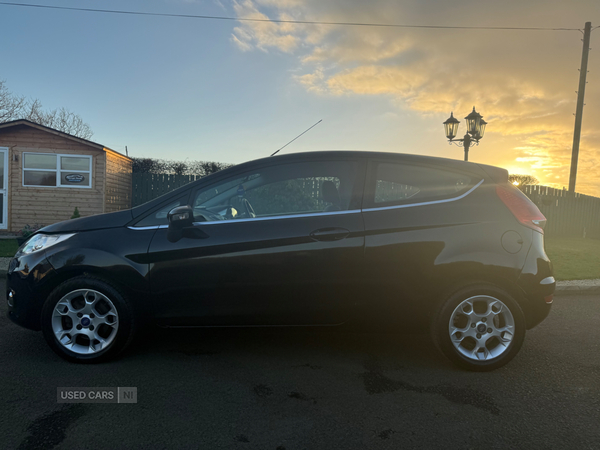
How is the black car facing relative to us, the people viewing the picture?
facing to the left of the viewer

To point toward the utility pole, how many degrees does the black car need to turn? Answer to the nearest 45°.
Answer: approximately 135° to its right

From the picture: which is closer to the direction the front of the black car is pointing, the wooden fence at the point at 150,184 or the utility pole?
the wooden fence

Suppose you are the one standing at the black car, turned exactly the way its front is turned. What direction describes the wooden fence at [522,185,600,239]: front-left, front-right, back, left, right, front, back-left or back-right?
back-right

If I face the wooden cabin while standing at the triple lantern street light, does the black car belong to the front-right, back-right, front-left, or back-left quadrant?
front-left

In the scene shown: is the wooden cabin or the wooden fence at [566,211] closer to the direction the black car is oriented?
the wooden cabin

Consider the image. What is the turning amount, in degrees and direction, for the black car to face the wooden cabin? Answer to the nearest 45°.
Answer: approximately 45° to its right

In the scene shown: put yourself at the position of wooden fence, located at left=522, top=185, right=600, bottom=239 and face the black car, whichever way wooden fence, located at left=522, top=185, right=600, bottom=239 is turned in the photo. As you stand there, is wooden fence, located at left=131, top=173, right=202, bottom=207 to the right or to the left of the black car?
right

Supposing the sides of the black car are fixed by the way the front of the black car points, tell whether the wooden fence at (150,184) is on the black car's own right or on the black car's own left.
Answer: on the black car's own right

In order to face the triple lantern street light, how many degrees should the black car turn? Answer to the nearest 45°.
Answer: approximately 135° to its right
